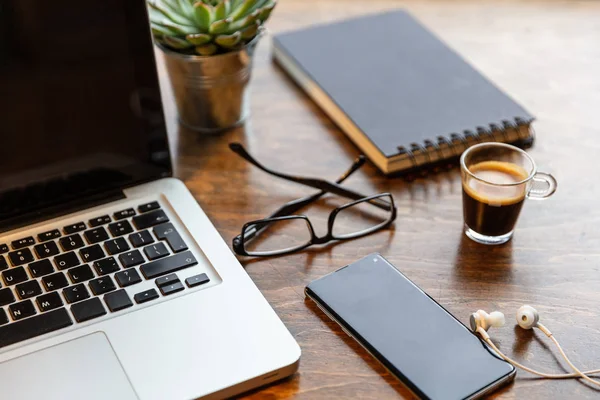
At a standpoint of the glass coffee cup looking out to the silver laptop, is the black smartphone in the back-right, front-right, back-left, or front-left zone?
front-left

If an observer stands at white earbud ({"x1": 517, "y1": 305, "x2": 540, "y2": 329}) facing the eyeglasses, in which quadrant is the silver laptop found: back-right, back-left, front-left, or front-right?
front-left

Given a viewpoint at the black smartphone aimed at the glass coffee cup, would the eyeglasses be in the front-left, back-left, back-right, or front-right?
front-left

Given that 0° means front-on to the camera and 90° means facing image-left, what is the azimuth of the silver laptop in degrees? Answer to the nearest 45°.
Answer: approximately 315°

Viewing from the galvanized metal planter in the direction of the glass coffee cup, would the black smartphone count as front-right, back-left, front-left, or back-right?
front-right
